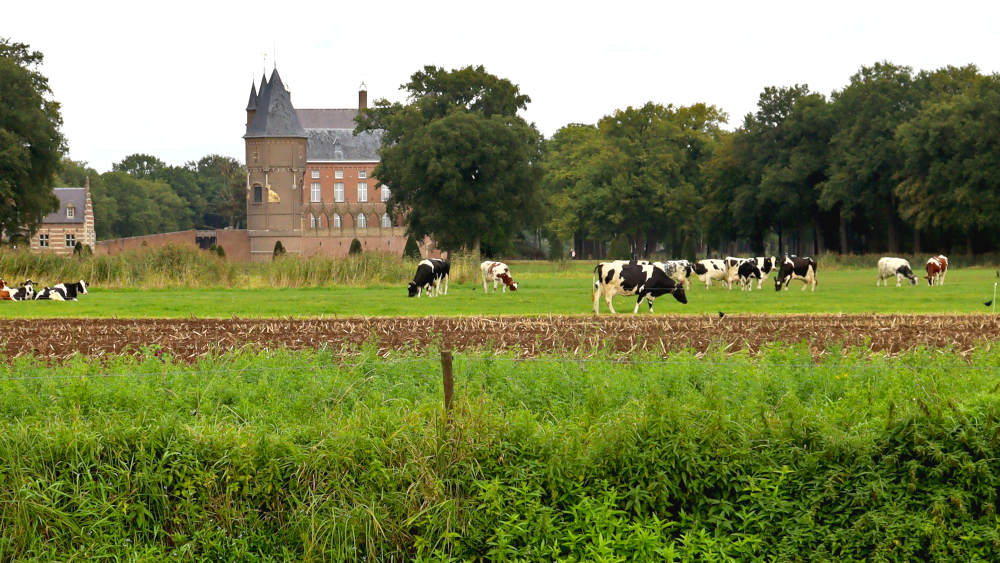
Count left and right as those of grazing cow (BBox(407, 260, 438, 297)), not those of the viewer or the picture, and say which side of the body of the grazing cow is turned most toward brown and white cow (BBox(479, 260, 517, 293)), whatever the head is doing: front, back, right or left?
back

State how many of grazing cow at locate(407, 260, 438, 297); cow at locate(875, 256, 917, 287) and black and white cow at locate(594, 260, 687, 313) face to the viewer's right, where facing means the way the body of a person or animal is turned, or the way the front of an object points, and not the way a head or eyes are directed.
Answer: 2

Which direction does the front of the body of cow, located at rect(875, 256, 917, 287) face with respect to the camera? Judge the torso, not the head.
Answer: to the viewer's right

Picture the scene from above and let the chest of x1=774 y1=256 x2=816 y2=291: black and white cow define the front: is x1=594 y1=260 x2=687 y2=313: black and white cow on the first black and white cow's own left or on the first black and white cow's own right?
on the first black and white cow's own left

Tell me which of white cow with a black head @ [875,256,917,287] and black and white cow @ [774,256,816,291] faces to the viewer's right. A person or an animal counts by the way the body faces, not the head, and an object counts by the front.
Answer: the white cow with a black head

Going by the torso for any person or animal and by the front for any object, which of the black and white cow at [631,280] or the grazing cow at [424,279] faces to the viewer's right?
the black and white cow

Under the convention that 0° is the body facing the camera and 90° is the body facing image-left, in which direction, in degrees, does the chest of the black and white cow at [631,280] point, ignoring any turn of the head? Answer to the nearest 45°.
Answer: approximately 270°

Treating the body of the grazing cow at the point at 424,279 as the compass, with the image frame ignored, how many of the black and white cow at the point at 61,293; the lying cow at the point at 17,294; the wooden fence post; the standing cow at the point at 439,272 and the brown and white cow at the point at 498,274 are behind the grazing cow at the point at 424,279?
2

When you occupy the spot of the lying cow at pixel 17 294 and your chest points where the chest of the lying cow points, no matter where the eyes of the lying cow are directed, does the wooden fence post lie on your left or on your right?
on your right

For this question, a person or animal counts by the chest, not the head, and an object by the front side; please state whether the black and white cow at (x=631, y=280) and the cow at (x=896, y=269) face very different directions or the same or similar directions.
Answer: same or similar directions

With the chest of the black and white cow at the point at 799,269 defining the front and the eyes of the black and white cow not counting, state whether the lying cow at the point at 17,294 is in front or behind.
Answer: in front

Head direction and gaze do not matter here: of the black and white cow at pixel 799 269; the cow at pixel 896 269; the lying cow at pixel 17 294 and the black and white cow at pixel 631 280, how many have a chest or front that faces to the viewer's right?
3

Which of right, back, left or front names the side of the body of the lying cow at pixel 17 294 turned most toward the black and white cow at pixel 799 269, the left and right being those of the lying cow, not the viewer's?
front

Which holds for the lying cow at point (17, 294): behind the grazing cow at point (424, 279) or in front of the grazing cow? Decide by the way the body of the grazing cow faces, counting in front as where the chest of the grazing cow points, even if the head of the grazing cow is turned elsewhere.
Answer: in front

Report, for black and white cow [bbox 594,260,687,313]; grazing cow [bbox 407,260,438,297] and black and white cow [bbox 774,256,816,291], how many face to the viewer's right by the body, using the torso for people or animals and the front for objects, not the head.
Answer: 1

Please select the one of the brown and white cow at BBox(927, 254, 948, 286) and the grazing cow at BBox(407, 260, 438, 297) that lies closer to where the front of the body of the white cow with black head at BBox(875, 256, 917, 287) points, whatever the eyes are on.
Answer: the brown and white cow

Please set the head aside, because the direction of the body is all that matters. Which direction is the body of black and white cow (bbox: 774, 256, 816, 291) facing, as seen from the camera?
to the viewer's left
